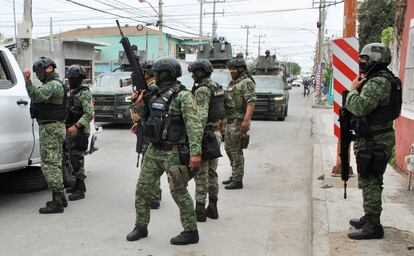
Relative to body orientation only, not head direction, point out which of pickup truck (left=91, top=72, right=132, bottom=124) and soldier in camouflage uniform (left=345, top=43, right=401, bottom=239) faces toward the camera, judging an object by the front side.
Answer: the pickup truck

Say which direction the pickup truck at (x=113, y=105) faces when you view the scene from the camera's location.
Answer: facing the viewer

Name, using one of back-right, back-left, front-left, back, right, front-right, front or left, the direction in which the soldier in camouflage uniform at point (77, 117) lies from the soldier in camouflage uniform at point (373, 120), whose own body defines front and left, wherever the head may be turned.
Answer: front

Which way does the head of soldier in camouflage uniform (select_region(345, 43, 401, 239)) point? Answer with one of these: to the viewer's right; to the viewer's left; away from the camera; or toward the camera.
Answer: to the viewer's left

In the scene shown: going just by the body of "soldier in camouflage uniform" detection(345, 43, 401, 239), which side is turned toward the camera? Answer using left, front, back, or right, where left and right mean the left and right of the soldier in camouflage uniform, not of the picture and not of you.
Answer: left

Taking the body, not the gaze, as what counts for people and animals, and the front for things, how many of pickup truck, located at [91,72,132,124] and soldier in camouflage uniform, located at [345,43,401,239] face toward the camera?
1
